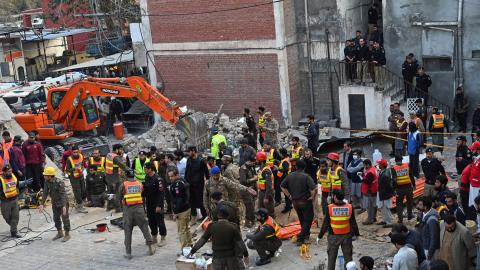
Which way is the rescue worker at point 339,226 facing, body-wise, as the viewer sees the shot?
away from the camera

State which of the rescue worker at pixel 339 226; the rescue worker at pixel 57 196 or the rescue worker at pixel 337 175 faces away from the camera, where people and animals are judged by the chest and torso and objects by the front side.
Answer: the rescue worker at pixel 339 226

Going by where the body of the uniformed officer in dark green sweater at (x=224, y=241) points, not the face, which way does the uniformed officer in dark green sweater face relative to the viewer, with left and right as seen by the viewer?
facing away from the viewer

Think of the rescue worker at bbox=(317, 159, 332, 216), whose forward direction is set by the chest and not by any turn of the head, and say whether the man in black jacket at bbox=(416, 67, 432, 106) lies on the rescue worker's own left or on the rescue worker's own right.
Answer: on the rescue worker's own left

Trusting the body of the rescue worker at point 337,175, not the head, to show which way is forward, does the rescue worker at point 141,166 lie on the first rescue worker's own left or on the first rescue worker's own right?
on the first rescue worker's own right

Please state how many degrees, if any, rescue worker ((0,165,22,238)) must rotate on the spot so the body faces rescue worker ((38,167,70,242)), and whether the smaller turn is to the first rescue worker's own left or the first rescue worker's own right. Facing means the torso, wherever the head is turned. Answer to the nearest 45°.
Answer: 0° — they already face them
